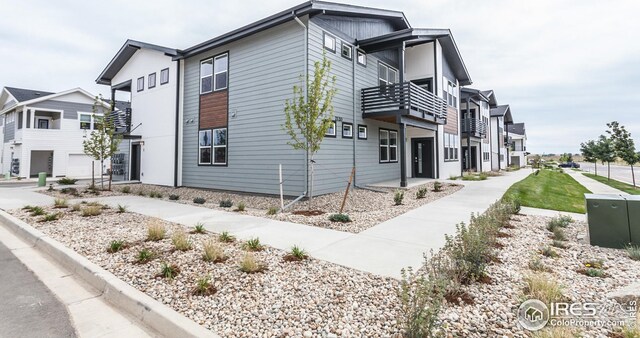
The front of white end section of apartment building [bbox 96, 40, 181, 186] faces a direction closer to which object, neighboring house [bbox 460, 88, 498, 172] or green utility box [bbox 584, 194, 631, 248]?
the green utility box

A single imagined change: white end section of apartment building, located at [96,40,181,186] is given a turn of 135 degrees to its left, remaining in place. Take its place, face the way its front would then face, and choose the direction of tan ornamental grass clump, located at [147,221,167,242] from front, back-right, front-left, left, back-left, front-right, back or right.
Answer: right

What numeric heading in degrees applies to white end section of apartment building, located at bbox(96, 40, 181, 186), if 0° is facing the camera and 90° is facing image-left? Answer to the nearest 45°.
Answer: approximately 45°

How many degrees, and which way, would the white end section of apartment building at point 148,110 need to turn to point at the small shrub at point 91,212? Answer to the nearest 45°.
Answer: approximately 45° to its left

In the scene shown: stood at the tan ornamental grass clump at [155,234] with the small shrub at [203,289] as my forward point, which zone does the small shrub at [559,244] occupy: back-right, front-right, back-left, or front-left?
front-left

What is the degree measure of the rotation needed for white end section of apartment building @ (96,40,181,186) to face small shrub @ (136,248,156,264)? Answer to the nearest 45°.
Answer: approximately 45° to its left

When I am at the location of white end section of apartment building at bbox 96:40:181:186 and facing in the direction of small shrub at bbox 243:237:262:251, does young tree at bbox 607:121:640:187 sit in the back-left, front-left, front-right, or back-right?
front-left

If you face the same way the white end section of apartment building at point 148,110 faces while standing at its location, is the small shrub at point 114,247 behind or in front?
in front

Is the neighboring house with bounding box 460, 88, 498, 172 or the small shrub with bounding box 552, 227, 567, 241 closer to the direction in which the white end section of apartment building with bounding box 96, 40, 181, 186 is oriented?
the small shrub

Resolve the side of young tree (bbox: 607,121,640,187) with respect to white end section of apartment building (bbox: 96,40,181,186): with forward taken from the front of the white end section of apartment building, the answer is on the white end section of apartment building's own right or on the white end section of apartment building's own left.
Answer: on the white end section of apartment building's own left

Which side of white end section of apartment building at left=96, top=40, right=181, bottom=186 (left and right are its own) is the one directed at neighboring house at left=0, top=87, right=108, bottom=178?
right

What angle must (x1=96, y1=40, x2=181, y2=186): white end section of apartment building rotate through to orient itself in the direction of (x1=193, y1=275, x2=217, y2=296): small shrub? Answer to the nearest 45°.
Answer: approximately 45° to its left

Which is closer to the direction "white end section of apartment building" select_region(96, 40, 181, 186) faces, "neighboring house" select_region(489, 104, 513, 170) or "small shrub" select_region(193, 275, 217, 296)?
the small shrub

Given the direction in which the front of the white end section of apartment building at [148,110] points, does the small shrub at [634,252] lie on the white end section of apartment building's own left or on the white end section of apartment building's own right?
on the white end section of apartment building's own left
